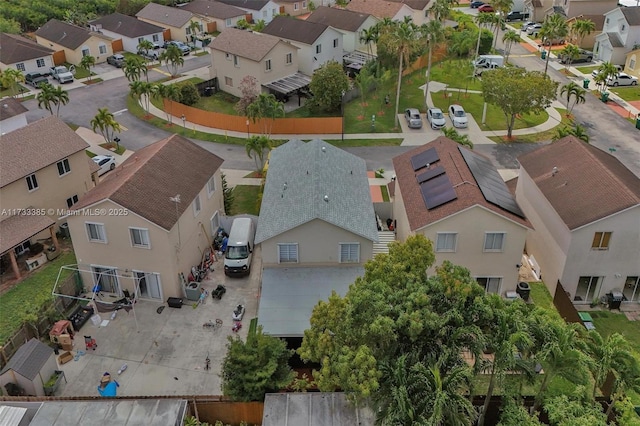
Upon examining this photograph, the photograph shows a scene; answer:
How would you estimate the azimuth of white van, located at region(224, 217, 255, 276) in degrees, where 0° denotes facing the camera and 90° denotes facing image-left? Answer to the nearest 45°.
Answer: approximately 0°

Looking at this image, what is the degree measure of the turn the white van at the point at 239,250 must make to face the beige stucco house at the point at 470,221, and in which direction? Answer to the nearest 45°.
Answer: approximately 90° to its left

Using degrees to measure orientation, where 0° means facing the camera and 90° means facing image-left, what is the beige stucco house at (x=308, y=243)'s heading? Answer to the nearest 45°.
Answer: approximately 180°

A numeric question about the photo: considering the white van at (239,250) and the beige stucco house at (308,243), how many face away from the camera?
1

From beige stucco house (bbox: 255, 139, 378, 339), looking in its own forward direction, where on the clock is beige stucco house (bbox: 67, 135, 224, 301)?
beige stucco house (bbox: 67, 135, 224, 301) is roughly at 9 o'clock from beige stucco house (bbox: 255, 139, 378, 339).

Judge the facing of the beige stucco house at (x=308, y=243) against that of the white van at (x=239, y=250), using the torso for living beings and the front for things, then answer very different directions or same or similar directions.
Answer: very different directions

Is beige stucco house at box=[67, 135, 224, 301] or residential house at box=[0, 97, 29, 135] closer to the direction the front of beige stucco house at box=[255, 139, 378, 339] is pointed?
the residential house

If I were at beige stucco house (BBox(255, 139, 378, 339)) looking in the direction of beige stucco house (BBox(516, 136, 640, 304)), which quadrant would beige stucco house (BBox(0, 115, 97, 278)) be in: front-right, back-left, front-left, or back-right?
back-left

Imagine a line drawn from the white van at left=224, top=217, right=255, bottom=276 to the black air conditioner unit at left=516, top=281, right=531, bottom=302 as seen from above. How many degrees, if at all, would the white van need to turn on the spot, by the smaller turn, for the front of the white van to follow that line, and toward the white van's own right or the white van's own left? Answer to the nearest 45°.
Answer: approximately 90° to the white van's own left

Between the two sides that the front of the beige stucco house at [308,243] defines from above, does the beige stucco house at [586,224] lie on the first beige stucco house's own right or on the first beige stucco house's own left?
on the first beige stucco house's own right

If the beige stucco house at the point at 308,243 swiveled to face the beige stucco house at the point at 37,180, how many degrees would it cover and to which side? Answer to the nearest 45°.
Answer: approximately 90° to its left

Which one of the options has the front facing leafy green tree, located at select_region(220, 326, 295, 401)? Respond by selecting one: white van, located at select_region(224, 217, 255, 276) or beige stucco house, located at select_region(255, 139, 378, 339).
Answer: the white van

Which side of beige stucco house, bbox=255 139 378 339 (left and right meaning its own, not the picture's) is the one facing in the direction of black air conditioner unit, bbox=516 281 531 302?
right

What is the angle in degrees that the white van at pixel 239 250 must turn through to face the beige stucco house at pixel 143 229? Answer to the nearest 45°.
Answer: approximately 90° to its right
